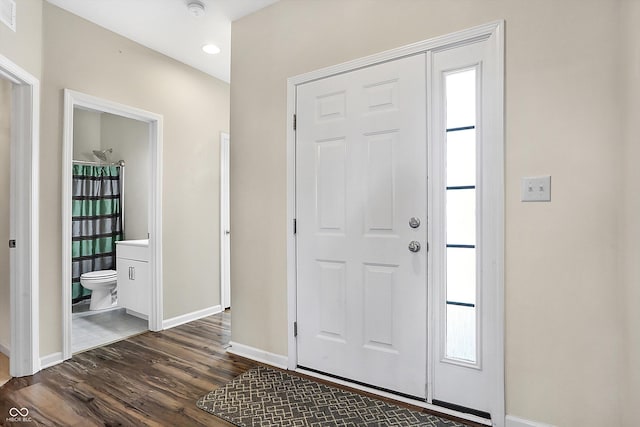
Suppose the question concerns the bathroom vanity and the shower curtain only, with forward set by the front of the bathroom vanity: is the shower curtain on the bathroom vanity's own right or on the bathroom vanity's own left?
on the bathroom vanity's own right

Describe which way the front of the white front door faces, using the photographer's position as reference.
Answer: facing the viewer and to the left of the viewer

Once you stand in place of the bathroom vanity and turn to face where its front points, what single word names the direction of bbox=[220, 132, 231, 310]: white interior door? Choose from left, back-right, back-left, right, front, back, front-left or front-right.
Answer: back-left

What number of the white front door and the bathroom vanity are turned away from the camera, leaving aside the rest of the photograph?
0

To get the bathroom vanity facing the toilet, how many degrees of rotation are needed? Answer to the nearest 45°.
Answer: approximately 90° to its right

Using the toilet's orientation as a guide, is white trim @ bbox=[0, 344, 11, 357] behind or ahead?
ahead

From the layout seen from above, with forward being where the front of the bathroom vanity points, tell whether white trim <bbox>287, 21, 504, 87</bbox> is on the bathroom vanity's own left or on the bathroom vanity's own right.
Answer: on the bathroom vanity's own left

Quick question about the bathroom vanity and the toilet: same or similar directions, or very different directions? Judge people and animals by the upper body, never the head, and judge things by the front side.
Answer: same or similar directions

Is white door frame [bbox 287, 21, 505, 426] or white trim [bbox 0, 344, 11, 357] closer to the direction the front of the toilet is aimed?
the white trim

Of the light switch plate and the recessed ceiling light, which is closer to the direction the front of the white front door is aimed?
the recessed ceiling light

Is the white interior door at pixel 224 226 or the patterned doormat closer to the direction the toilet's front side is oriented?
the patterned doormat

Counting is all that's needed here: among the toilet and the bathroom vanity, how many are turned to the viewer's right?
0

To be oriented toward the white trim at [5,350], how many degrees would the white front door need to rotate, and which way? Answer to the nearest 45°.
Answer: approximately 45° to its right
